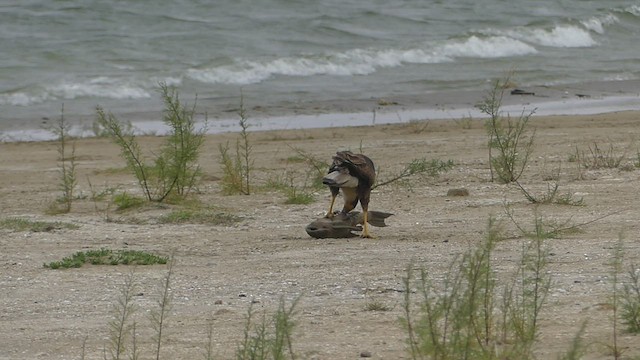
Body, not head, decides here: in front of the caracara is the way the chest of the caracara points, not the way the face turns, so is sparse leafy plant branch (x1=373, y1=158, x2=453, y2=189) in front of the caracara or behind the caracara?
behind

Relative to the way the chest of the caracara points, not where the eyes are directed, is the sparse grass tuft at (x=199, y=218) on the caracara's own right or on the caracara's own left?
on the caracara's own right

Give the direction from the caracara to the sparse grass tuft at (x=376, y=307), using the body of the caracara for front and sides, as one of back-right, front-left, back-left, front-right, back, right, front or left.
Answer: front-left

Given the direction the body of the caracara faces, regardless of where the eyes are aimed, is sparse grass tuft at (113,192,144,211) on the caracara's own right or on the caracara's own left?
on the caracara's own right

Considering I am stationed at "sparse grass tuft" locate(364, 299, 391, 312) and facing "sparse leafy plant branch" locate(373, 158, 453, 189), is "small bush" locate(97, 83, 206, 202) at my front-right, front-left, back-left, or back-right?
front-left

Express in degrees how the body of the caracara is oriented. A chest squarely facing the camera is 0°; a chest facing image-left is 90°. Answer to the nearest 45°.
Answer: approximately 45°

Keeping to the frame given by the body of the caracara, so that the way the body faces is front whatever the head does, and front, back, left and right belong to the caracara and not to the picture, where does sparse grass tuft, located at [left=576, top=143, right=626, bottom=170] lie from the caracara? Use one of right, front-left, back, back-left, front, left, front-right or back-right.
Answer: back
